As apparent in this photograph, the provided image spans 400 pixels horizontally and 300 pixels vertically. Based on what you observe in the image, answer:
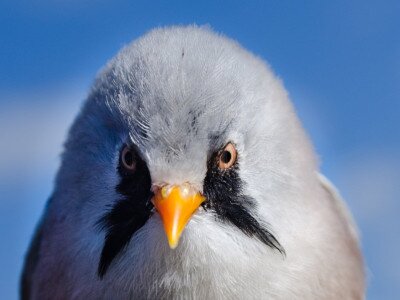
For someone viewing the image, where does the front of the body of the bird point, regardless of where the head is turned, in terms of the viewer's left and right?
facing the viewer
